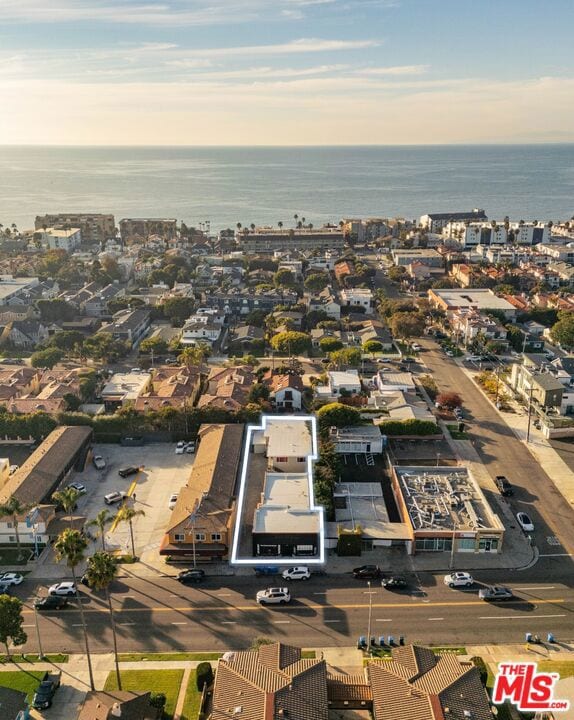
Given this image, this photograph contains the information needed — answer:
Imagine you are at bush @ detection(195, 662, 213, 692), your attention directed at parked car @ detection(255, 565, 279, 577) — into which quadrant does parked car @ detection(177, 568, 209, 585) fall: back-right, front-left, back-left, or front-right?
front-left

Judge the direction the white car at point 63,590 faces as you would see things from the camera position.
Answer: facing to the left of the viewer

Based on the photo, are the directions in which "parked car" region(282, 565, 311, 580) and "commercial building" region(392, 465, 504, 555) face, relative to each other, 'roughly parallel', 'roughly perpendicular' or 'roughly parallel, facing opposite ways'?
roughly perpendicular

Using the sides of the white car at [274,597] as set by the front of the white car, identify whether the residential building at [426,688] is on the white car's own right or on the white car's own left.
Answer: on the white car's own left

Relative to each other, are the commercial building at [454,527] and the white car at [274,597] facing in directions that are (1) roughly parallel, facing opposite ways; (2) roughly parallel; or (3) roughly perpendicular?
roughly perpendicular

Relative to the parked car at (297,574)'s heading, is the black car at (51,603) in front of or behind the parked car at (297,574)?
in front

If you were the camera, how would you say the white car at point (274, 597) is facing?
facing to the left of the viewer

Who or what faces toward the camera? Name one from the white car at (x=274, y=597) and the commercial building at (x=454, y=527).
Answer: the commercial building

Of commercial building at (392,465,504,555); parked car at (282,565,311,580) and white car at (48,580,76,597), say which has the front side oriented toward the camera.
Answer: the commercial building

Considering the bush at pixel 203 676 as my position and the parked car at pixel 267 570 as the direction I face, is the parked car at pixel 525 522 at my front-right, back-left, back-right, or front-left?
front-right

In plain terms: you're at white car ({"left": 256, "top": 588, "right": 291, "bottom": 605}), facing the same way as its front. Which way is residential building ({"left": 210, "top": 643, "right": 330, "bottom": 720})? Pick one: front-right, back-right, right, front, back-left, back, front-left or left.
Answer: left

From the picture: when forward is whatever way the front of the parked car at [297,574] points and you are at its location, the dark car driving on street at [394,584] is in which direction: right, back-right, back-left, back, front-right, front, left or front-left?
back

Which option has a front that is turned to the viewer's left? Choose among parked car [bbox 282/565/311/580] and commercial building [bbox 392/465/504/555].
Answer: the parked car

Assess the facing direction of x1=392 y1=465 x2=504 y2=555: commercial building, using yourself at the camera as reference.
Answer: facing the viewer

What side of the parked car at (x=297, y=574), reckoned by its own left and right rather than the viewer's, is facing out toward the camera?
left

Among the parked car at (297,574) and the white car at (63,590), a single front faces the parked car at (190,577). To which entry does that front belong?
the parked car at (297,574)
